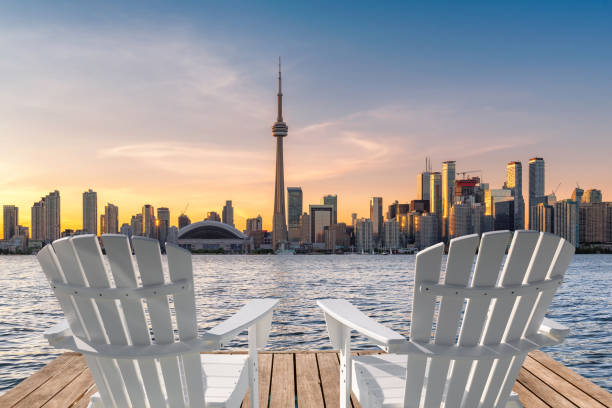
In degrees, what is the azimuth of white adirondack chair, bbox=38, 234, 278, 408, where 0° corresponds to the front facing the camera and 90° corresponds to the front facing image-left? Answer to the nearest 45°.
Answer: approximately 225°

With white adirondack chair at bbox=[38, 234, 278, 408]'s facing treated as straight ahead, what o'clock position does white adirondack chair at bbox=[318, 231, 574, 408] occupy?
white adirondack chair at bbox=[318, 231, 574, 408] is roughly at 2 o'clock from white adirondack chair at bbox=[38, 234, 278, 408].

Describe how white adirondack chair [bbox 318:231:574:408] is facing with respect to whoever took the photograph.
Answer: facing away from the viewer and to the left of the viewer

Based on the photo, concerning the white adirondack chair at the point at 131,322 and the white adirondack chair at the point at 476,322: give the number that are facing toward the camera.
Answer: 0

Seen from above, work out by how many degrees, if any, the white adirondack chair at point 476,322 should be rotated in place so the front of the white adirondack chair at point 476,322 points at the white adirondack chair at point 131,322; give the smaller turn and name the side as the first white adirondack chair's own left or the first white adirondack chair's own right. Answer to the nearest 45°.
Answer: approximately 45° to the first white adirondack chair's own left
